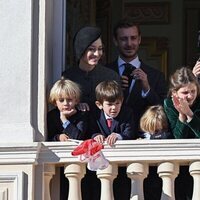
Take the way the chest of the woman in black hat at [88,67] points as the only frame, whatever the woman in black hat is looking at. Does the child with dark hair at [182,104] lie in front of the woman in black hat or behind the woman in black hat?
in front

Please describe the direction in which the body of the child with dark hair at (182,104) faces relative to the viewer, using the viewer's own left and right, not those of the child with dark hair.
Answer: facing the viewer and to the right of the viewer

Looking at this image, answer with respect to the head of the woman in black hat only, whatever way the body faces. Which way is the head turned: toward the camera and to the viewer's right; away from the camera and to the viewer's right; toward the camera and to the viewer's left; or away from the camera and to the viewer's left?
toward the camera and to the viewer's right

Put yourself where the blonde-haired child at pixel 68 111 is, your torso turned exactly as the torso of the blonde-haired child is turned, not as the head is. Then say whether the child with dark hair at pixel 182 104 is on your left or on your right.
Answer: on your left

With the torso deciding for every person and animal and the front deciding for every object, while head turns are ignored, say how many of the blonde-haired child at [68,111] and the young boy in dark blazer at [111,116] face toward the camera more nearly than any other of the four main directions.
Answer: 2

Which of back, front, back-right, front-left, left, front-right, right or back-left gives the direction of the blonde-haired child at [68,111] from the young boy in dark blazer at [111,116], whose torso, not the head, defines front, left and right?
right
